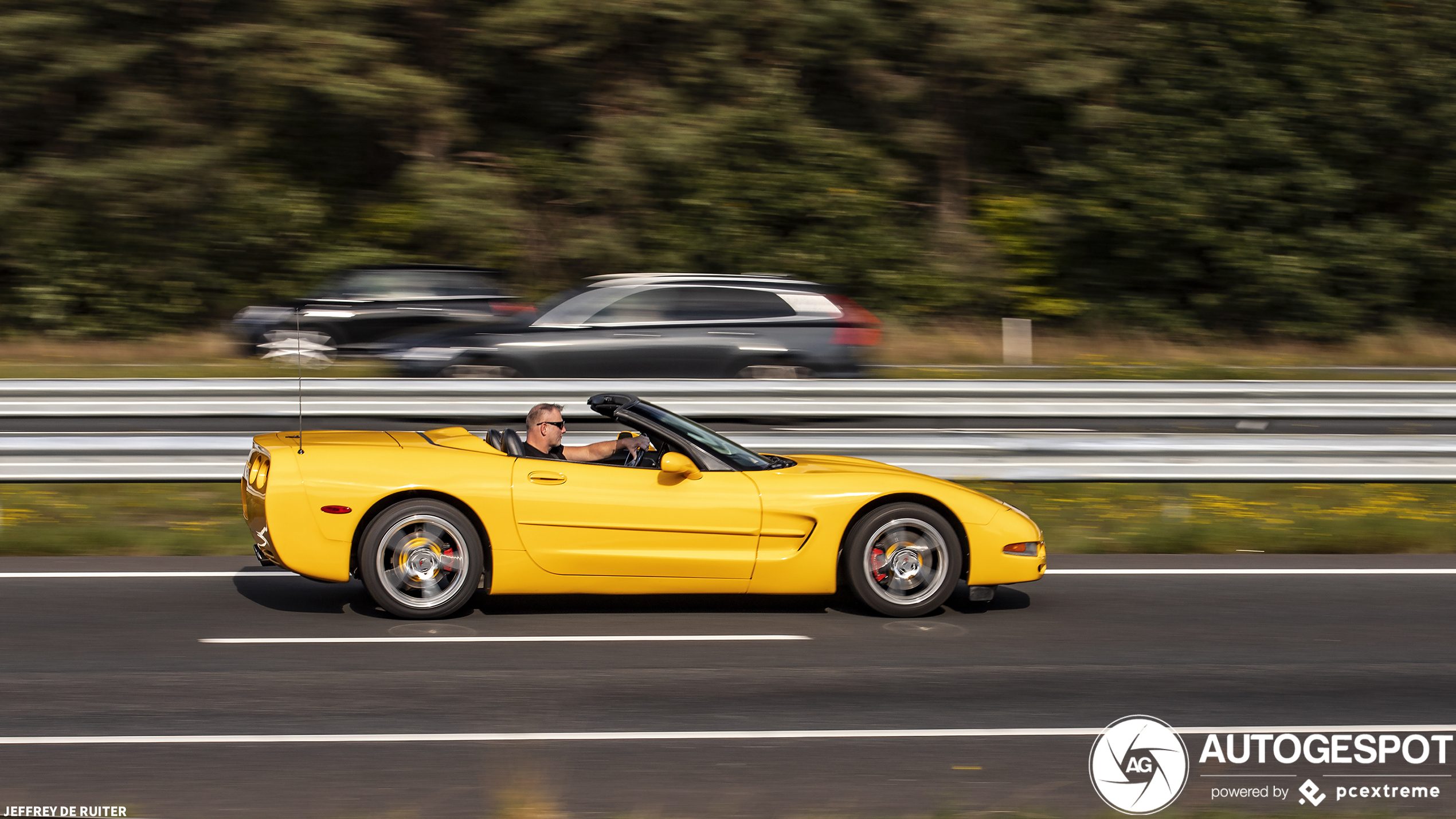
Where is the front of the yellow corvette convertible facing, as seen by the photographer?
facing to the right of the viewer

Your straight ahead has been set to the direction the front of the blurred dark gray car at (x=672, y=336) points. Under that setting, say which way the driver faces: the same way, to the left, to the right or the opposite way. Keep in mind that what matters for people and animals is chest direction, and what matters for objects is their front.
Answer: the opposite way

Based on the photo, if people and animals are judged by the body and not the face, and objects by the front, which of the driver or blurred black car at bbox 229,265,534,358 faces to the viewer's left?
the blurred black car

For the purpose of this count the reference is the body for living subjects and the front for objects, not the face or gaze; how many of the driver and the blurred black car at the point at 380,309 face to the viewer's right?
1

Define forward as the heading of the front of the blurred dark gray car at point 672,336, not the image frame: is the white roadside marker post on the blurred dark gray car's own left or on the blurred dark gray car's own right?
on the blurred dark gray car's own right

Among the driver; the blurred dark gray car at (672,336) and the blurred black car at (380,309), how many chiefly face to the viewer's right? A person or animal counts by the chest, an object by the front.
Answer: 1

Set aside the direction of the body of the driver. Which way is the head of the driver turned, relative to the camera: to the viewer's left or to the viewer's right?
to the viewer's right

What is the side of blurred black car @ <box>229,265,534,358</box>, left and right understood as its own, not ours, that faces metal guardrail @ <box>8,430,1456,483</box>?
left

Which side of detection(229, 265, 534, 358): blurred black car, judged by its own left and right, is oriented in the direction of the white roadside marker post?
back

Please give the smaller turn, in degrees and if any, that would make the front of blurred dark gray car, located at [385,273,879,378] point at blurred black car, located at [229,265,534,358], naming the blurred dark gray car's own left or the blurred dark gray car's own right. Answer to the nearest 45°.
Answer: approximately 45° to the blurred dark gray car's own right

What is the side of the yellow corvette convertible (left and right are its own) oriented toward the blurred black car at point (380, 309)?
left

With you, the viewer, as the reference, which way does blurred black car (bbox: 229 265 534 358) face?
facing to the left of the viewer

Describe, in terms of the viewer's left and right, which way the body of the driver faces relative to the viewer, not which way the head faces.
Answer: facing to the right of the viewer

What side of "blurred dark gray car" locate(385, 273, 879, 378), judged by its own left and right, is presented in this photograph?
left
